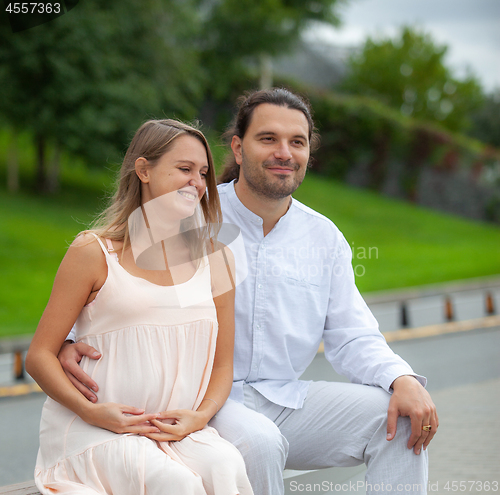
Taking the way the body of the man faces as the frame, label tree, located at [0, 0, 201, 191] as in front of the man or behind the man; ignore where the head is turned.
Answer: behind

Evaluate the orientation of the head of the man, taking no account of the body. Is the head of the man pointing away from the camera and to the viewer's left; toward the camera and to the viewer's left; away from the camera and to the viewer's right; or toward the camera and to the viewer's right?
toward the camera and to the viewer's right

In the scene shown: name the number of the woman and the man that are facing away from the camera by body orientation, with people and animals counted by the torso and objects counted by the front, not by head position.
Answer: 0

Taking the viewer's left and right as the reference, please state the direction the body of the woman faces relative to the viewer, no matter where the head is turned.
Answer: facing the viewer and to the right of the viewer

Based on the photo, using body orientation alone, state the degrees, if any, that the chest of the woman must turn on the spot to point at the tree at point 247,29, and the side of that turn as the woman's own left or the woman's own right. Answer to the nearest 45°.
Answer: approximately 135° to the woman's own left

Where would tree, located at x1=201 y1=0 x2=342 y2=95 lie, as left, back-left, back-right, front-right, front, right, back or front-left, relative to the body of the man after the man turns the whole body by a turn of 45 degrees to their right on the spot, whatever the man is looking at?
back-right

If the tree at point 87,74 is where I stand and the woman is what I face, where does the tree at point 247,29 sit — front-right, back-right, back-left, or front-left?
back-left

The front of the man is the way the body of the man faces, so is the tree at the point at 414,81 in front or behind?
behind

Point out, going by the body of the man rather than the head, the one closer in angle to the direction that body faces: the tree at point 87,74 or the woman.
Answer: the woman

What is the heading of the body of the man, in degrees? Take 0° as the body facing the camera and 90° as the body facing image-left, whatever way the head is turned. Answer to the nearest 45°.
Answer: approximately 0°

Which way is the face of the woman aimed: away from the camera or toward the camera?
toward the camera

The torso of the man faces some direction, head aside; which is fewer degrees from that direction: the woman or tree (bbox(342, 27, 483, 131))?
the woman
